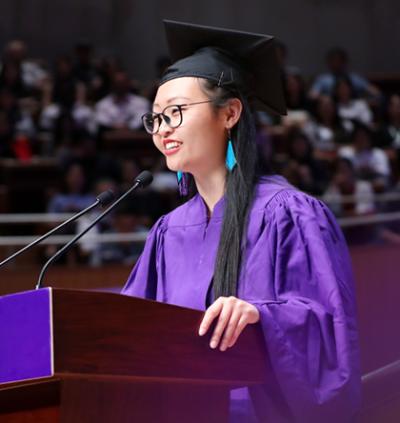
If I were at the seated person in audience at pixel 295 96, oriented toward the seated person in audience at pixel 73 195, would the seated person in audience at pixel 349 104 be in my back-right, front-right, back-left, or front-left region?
back-left

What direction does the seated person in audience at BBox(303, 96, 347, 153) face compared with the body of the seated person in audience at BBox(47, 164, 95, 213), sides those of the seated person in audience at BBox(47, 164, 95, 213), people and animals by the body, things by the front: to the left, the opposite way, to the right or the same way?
the same way

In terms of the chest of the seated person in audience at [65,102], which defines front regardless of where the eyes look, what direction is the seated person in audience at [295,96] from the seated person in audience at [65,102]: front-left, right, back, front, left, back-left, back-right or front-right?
left

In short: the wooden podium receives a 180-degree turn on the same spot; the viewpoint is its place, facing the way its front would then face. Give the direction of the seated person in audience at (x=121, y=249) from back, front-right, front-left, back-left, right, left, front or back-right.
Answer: front-left

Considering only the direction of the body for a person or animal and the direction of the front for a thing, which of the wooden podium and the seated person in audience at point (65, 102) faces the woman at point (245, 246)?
the seated person in audience

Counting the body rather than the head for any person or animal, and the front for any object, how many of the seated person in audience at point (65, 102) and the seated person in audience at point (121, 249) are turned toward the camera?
2

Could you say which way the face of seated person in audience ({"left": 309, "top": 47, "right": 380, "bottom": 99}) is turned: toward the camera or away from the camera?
toward the camera

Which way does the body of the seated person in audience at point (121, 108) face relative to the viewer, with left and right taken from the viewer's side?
facing the viewer

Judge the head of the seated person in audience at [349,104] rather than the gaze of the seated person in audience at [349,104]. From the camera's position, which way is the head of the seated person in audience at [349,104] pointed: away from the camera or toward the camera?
toward the camera

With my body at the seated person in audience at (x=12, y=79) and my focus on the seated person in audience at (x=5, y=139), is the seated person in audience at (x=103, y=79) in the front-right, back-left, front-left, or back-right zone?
back-left

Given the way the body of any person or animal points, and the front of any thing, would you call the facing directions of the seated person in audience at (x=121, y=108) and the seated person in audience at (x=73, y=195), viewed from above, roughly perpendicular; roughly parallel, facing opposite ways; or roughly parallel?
roughly parallel

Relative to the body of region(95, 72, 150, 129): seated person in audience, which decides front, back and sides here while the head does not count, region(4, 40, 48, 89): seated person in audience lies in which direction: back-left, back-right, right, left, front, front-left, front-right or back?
back-right

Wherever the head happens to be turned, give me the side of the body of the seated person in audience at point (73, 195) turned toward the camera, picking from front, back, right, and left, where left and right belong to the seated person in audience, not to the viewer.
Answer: front

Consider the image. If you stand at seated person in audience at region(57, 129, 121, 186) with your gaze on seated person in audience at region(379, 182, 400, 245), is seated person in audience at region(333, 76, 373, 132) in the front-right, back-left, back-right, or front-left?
front-left

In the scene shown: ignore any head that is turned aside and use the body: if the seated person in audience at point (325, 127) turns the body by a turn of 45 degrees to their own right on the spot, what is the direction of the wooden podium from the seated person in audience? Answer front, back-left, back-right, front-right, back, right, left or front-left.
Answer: front-left

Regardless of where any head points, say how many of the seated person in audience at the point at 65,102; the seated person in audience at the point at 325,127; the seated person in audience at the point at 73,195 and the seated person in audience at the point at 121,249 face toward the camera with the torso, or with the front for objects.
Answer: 4

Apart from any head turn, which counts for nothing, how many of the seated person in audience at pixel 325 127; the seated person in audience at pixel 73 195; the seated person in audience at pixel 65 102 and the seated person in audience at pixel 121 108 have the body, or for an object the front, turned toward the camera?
4

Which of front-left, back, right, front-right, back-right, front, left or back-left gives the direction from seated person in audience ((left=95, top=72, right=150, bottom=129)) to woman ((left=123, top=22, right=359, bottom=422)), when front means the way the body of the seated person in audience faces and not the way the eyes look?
front
